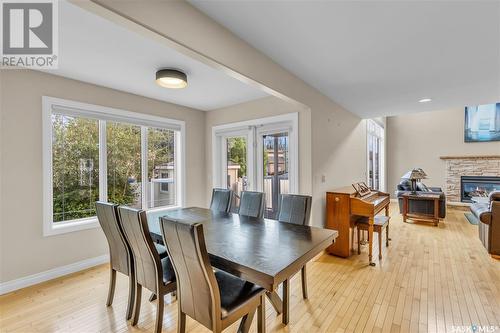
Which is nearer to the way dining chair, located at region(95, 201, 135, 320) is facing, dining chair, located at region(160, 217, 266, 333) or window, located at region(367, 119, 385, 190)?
the window

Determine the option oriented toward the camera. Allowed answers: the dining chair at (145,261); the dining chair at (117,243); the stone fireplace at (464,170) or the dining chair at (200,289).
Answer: the stone fireplace

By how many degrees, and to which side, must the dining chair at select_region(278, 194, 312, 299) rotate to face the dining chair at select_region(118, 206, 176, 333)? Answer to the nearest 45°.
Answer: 0° — it already faces it

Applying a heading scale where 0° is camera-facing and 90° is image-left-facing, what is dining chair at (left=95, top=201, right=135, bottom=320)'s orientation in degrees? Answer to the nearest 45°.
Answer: approximately 225°

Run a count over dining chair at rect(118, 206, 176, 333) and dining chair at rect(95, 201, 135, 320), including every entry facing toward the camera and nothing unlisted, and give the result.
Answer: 0

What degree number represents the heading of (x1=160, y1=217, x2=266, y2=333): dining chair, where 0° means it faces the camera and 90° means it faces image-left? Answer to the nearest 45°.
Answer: approximately 225°

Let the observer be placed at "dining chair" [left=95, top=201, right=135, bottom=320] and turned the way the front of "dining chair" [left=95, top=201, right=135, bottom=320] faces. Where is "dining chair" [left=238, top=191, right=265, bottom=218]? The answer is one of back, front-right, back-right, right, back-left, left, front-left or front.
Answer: front-right

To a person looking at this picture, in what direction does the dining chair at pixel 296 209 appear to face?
facing the viewer and to the left of the viewer

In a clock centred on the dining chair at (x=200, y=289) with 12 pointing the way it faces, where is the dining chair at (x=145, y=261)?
the dining chair at (x=145, y=261) is roughly at 9 o'clock from the dining chair at (x=200, y=289).

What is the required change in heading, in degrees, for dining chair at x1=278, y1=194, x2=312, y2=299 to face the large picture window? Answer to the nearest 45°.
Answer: approximately 45° to its right

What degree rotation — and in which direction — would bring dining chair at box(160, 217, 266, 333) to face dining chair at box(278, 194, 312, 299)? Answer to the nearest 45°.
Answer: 0° — it already faces it
